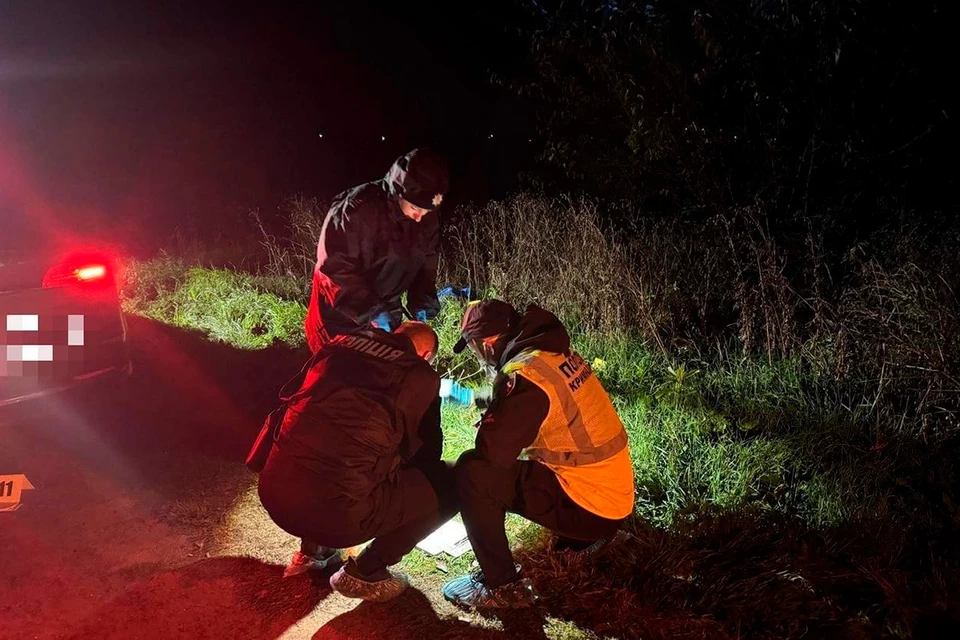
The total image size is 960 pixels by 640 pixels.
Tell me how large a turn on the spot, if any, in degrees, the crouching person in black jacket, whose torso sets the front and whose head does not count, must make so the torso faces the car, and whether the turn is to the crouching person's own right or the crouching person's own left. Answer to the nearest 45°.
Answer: approximately 90° to the crouching person's own left

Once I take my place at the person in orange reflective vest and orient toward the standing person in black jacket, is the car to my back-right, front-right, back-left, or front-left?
front-left

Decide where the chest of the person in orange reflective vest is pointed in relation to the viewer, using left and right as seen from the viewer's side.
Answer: facing to the left of the viewer

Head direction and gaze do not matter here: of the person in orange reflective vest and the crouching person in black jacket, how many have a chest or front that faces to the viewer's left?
1

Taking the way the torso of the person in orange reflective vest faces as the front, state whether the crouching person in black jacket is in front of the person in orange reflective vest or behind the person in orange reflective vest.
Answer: in front

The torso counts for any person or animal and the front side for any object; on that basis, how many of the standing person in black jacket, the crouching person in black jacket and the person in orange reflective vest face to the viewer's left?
1

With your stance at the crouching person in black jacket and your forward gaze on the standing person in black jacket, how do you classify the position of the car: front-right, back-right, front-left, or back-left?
front-left

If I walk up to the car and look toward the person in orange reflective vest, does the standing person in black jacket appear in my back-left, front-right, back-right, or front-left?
front-left

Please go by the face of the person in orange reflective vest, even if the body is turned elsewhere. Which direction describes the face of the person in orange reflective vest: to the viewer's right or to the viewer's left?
to the viewer's left

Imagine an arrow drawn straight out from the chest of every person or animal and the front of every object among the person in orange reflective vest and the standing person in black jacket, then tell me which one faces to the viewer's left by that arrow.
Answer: the person in orange reflective vest

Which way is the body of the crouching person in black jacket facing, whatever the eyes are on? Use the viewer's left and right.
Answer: facing away from the viewer and to the right of the viewer

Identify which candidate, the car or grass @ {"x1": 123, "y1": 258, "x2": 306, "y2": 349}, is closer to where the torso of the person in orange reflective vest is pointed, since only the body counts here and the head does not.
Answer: the car

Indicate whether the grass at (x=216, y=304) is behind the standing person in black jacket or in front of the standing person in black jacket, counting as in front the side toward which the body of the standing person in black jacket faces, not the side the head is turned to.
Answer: behind

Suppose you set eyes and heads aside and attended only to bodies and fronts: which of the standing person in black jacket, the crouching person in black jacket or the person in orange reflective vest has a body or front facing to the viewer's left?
the person in orange reflective vest

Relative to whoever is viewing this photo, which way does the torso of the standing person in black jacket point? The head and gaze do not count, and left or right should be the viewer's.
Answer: facing the viewer and to the right of the viewer

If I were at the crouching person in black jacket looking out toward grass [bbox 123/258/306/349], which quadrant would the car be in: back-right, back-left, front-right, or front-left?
front-left

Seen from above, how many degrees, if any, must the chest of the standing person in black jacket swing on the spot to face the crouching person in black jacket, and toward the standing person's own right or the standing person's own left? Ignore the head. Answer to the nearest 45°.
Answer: approximately 45° to the standing person's own right
